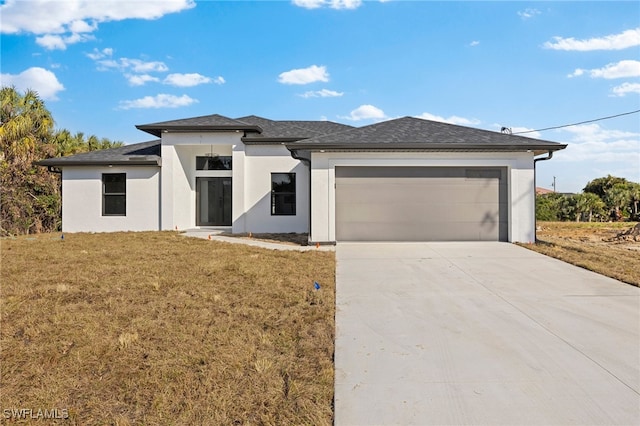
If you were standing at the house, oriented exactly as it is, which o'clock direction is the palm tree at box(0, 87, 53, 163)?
The palm tree is roughly at 4 o'clock from the house.

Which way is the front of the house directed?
toward the camera

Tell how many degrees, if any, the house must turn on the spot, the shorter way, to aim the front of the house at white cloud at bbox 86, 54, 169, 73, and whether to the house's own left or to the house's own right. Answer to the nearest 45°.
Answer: approximately 135° to the house's own right

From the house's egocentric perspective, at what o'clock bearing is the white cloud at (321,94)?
The white cloud is roughly at 6 o'clock from the house.

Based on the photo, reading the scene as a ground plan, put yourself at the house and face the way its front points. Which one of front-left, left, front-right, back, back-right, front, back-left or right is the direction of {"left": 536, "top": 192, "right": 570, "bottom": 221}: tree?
back-left

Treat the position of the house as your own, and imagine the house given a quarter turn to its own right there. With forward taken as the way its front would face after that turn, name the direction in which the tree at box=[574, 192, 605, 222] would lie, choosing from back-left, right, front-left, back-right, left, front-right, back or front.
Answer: back-right
